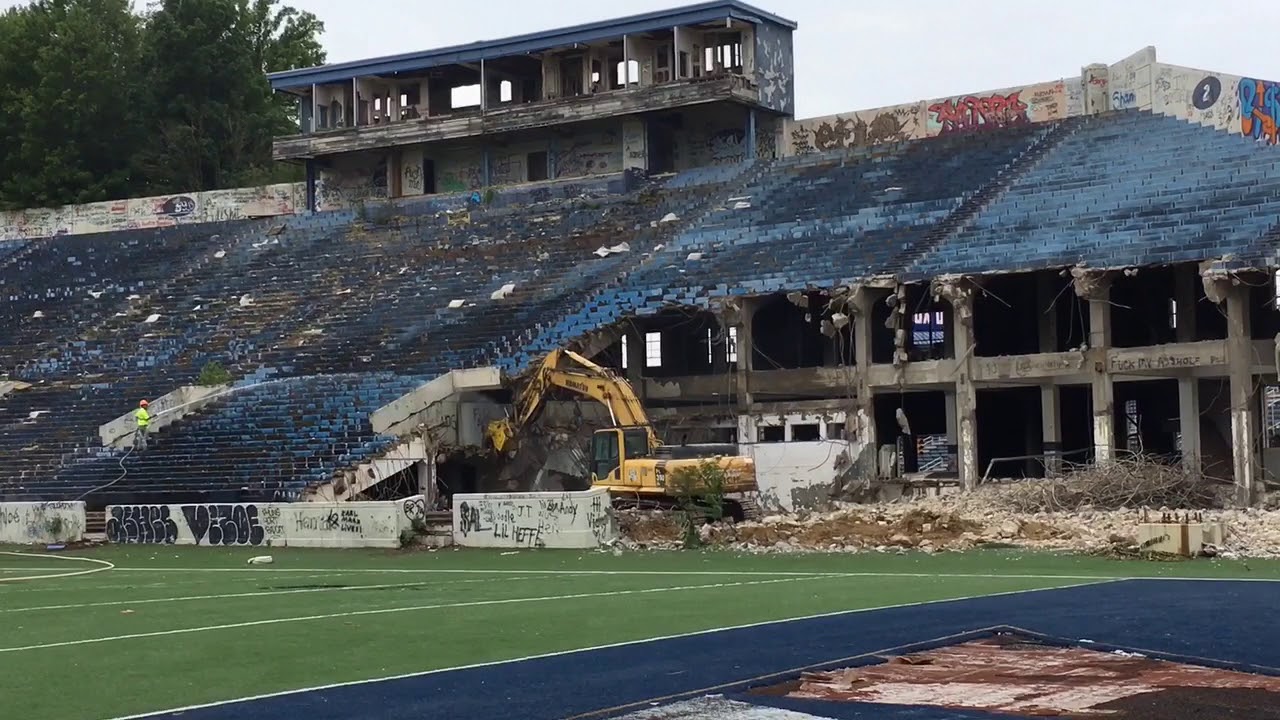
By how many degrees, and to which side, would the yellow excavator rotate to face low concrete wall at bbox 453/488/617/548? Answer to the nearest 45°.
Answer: approximately 45° to its left

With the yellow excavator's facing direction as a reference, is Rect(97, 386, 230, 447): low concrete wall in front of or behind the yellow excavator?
in front

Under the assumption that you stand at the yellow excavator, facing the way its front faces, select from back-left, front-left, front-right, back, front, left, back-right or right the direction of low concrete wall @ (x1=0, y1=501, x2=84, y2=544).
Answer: front

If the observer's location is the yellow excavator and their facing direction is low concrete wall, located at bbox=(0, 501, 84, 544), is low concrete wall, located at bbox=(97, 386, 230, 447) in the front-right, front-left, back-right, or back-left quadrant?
front-right

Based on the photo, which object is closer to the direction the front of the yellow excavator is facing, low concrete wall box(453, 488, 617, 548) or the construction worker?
the construction worker

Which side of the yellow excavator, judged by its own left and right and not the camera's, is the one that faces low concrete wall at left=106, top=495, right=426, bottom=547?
front

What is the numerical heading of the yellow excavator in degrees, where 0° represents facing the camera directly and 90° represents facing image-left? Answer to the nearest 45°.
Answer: approximately 90°

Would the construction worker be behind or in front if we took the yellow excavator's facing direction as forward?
in front
